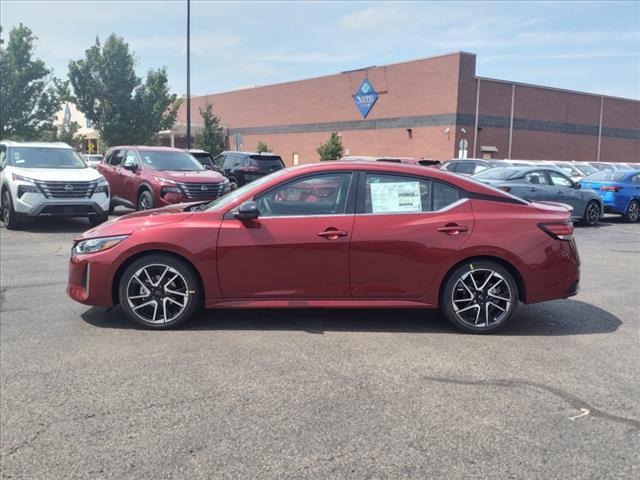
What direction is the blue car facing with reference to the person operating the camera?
facing away from the viewer and to the right of the viewer

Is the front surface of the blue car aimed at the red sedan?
no

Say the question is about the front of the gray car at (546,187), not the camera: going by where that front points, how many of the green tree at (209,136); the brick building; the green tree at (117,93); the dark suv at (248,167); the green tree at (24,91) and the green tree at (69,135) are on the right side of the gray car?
0

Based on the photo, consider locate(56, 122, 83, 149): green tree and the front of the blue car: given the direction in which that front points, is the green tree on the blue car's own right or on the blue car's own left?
on the blue car's own left

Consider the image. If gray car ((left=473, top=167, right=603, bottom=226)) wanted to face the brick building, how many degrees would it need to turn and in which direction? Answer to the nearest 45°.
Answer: approximately 45° to its left

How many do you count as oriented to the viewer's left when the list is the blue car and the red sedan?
1

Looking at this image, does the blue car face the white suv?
no

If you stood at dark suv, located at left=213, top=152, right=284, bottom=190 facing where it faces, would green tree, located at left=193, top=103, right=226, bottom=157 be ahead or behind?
ahead

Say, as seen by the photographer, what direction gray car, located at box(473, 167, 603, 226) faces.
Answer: facing away from the viewer and to the right of the viewer

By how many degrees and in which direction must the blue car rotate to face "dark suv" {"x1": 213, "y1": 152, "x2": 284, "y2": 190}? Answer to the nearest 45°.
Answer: approximately 135° to its left

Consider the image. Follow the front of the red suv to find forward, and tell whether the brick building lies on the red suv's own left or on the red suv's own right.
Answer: on the red suv's own left

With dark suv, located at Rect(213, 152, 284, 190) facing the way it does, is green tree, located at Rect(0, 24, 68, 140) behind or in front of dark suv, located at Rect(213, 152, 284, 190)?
in front

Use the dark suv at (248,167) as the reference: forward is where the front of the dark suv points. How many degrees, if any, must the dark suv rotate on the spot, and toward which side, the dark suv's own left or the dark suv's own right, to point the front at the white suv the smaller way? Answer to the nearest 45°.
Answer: approximately 90° to the dark suv's own left

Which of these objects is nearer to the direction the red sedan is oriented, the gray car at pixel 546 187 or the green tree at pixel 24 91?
the green tree

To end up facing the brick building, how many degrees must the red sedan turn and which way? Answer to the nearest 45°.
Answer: approximately 90° to its right

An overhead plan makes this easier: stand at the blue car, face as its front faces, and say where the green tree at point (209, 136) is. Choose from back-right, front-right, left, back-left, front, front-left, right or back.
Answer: left

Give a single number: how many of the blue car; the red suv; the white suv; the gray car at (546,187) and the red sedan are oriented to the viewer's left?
1

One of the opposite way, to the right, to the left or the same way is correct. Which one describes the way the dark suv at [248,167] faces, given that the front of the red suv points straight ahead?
the opposite way

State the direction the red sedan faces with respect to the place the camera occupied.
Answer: facing to the left of the viewer

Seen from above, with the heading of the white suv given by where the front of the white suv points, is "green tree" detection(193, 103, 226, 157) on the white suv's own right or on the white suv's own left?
on the white suv's own left
